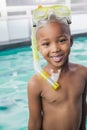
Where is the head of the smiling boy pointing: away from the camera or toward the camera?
toward the camera

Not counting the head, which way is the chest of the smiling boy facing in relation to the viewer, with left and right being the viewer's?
facing the viewer
